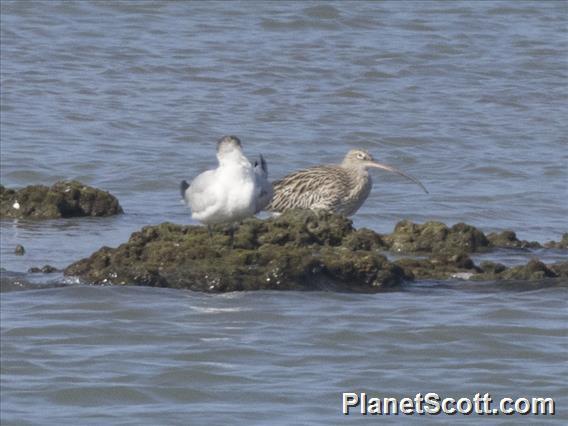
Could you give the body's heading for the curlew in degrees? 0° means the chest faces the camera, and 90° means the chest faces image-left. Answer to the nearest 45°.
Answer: approximately 270°

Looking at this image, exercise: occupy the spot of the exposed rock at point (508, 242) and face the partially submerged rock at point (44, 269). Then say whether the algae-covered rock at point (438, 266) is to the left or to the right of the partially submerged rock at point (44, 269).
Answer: left

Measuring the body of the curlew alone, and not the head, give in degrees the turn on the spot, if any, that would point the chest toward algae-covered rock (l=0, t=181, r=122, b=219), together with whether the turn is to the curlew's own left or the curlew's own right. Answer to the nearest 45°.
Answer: approximately 180°

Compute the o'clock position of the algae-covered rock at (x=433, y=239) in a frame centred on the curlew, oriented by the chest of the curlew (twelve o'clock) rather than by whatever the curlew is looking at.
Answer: The algae-covered rock is roughly at 2 o'clock from the curlew.

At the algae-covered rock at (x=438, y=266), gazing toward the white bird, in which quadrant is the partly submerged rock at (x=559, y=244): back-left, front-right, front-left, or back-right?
back-right

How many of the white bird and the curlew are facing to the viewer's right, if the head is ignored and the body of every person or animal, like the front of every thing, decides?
1

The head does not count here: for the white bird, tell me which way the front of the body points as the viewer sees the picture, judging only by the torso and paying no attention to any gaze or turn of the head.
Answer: toward the camera

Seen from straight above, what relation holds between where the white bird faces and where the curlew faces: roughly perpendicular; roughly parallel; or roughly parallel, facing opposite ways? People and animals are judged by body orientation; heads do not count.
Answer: roughly perpendicular

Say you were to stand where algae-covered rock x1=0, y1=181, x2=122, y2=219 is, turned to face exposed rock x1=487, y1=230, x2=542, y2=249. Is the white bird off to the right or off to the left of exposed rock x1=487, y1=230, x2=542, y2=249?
right

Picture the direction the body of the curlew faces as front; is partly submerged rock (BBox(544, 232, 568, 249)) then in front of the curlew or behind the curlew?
in front
